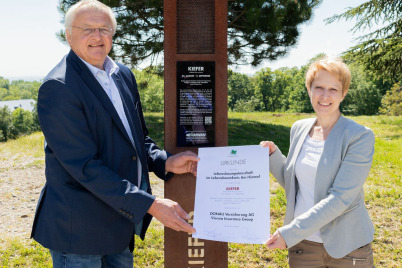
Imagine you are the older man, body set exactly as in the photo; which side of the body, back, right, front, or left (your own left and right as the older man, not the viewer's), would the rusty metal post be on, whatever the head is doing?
left

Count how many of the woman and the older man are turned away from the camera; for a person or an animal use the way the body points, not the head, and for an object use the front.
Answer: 0

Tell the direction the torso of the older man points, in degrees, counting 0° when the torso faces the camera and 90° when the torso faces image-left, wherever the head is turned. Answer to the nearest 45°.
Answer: approximately 315°

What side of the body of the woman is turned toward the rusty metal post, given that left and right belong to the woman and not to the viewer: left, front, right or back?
right

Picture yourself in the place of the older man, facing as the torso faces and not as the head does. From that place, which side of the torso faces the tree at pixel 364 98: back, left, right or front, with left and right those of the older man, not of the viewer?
left

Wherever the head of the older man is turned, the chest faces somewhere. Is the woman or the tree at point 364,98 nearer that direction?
the woman

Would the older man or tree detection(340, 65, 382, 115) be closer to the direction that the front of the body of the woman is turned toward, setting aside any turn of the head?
the older man

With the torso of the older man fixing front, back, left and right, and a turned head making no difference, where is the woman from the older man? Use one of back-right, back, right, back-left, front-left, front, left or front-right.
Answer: front-left

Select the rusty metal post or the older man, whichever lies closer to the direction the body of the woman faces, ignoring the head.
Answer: the older man

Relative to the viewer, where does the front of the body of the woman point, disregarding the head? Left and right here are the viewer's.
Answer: facing the viewer and to the left of the viewer
